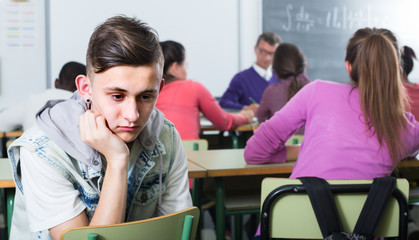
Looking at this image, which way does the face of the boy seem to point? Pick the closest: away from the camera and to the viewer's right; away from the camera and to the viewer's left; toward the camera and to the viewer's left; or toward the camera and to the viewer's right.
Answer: toward the camera and to the viewer's right

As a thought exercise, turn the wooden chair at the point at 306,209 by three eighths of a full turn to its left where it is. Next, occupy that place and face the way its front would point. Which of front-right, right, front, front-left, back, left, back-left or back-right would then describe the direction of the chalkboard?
back-right

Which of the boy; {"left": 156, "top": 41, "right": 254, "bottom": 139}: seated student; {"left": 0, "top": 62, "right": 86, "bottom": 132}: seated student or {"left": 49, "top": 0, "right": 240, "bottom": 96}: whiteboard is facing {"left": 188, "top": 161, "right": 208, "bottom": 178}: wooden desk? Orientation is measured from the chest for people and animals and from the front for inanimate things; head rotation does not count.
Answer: the whiteboard

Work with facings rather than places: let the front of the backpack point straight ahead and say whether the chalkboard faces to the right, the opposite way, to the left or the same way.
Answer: the same way

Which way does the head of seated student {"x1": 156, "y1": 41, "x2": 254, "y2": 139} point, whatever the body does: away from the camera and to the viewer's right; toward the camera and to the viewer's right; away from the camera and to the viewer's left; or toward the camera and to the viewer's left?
away from the camera and to the viewer's right

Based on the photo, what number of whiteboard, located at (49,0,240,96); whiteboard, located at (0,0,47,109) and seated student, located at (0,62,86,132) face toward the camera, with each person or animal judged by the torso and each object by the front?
2

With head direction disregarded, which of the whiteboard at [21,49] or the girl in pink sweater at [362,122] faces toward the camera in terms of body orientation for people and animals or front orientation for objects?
the whiteboard

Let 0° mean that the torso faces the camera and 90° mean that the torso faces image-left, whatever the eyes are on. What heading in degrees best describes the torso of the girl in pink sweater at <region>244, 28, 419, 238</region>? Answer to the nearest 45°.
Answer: approximately 180°

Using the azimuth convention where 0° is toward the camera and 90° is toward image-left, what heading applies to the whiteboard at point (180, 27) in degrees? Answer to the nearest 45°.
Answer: approximately 0°

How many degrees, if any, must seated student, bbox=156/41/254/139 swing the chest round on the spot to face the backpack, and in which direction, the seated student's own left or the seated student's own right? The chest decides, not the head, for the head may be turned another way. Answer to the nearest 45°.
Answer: approximately 135° to the seated student's own right

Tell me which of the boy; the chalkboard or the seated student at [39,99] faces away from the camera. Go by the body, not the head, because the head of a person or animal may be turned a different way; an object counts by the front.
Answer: the seated student

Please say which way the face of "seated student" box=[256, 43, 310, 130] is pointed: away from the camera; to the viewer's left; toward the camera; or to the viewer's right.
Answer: away from the camera

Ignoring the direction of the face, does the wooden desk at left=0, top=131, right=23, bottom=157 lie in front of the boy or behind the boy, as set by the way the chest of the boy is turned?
behind

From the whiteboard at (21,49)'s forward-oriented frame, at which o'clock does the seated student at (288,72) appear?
The seated student is roughly at 11 o'clock from the whiteboard.
